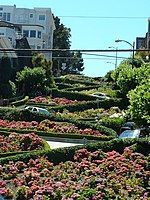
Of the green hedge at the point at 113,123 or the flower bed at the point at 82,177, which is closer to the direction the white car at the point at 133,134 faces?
the flower bed

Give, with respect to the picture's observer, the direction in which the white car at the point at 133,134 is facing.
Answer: facing the viewer and to the left of the viewer

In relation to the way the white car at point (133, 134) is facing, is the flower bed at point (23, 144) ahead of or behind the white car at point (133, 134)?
ahead

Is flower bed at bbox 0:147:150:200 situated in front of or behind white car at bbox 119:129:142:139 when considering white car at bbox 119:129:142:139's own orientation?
in front

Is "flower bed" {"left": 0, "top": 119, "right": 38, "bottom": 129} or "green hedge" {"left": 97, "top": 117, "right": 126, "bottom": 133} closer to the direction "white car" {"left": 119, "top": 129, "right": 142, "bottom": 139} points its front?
the flower bed

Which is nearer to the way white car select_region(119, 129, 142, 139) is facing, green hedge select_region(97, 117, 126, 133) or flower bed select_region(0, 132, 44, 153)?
the flower bed

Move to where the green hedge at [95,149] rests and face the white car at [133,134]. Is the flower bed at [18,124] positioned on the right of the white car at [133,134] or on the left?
left

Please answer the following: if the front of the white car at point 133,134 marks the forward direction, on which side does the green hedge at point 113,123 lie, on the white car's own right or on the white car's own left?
on the white car's own right
